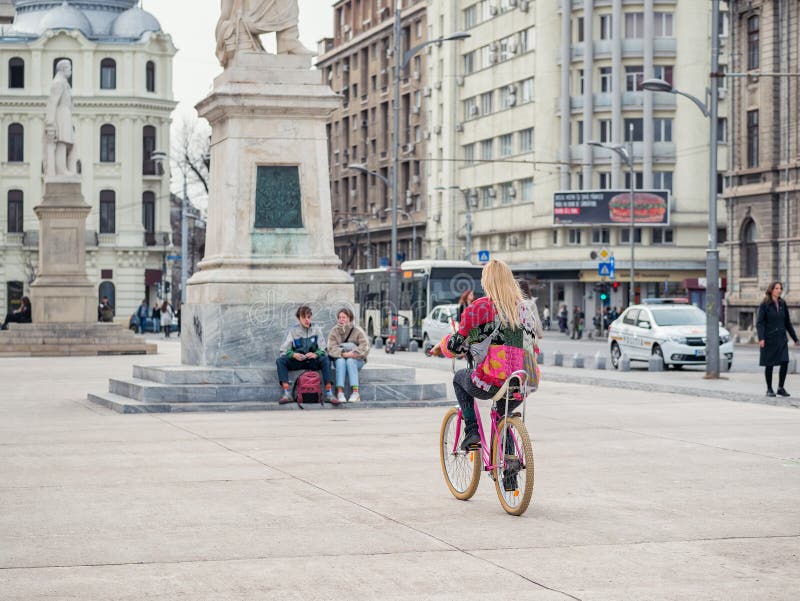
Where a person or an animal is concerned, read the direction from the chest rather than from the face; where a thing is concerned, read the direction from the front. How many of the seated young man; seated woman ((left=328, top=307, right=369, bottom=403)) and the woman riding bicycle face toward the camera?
2

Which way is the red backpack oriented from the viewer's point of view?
toward the camera

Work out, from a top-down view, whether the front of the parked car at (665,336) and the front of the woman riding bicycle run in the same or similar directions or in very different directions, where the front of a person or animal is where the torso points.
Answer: very different directions

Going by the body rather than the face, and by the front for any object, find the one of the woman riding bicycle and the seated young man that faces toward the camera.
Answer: the seated young man

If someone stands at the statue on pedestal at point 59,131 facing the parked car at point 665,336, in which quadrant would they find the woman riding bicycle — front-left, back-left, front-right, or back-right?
front-right

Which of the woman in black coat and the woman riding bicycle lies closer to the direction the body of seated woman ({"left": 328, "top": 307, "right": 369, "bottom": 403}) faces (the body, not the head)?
the woman riding bicycle

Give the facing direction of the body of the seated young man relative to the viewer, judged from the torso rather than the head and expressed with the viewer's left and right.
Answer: facing the viewer

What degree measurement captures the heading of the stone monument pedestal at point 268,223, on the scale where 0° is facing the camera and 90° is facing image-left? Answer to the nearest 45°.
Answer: approximately 0°

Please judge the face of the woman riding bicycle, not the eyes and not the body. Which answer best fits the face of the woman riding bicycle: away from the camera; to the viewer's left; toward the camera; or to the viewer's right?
away from the camera

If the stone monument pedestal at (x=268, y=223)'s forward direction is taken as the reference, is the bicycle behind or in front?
in front

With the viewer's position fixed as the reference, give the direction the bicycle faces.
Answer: facing away from the viewer and to the left of the viewer

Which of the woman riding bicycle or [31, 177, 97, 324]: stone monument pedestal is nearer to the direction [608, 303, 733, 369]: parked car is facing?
the woman riding bicycle

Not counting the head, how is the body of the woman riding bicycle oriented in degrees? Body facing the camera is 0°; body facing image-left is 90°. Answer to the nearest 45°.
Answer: approximately 135°
